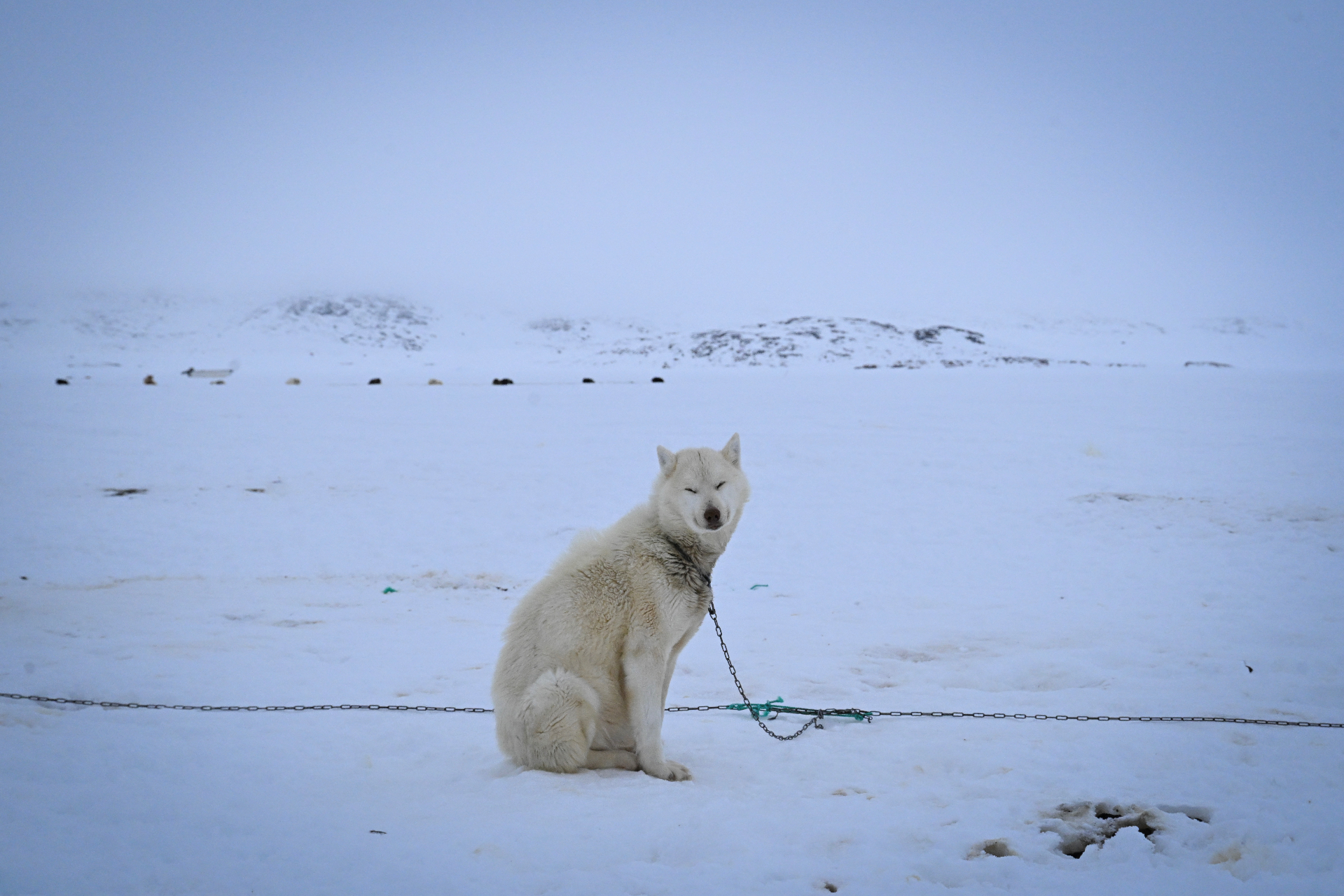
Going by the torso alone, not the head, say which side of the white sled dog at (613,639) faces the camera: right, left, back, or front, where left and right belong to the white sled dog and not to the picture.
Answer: right

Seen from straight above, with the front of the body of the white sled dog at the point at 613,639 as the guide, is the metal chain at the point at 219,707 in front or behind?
behind
